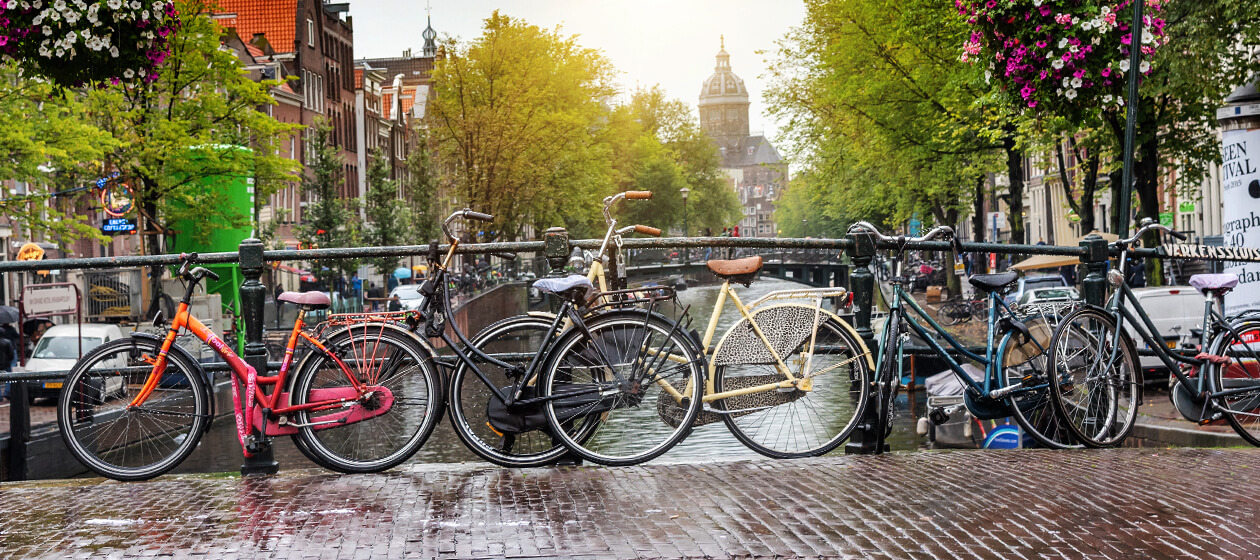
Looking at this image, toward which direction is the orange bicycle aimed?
to the viewer's left

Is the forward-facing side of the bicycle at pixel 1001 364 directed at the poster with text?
no

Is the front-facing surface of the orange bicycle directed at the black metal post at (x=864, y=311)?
no

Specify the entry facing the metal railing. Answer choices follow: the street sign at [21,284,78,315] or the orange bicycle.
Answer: the street sign

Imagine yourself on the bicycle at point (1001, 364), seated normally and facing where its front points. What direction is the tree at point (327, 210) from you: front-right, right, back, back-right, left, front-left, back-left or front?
right

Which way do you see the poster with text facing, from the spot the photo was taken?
facing the viewer

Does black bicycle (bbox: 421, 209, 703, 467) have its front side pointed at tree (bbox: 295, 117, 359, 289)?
no

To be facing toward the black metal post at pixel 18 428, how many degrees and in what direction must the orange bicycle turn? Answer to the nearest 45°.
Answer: approximately 45° to its right

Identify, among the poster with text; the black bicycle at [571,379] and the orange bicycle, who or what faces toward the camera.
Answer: the poster with text

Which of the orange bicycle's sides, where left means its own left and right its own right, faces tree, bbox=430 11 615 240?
right

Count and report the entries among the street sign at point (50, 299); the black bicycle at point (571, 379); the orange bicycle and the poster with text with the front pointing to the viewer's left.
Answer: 2

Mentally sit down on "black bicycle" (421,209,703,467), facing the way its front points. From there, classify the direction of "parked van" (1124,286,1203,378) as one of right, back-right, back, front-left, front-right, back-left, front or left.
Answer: back-right

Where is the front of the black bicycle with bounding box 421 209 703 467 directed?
to the viewer's left

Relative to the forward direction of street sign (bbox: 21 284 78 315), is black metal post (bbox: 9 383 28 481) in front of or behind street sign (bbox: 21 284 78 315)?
in front

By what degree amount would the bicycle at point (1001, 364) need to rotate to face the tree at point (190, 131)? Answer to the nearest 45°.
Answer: approximately 90° to its right

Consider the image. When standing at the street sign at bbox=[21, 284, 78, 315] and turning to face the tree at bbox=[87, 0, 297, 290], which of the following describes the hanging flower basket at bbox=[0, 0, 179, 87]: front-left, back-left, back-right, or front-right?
back-right

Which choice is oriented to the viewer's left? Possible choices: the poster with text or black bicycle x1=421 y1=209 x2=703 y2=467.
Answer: the black bicycle
